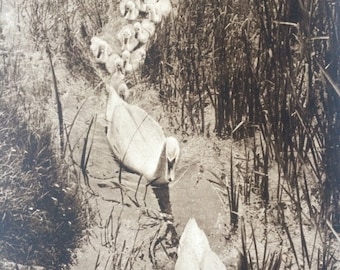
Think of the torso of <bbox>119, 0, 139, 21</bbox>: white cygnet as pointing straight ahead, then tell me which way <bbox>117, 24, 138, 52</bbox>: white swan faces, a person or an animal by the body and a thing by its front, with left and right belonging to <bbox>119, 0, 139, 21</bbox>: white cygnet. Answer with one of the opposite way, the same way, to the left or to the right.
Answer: the same way

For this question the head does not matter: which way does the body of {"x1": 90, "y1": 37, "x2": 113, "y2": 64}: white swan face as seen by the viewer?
toward the camera

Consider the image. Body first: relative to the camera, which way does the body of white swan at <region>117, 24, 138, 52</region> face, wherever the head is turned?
toward the camera

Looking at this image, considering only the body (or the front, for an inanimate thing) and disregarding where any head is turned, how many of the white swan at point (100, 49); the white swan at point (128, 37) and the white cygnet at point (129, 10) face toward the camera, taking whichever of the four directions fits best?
3

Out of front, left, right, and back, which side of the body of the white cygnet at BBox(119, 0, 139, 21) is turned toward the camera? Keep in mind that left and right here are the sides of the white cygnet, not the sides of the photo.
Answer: front

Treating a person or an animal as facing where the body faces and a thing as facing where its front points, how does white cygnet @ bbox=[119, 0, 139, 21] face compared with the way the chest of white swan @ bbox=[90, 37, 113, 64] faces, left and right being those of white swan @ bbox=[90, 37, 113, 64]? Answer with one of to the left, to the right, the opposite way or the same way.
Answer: the same way

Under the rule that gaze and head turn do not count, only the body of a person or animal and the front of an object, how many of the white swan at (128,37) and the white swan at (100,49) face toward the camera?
2
